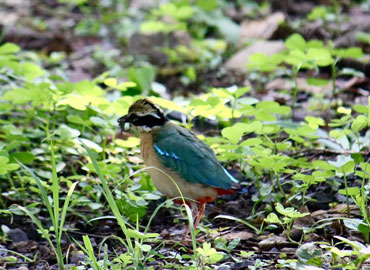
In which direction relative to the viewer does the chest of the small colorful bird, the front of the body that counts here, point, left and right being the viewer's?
facing to the left of the viewer
